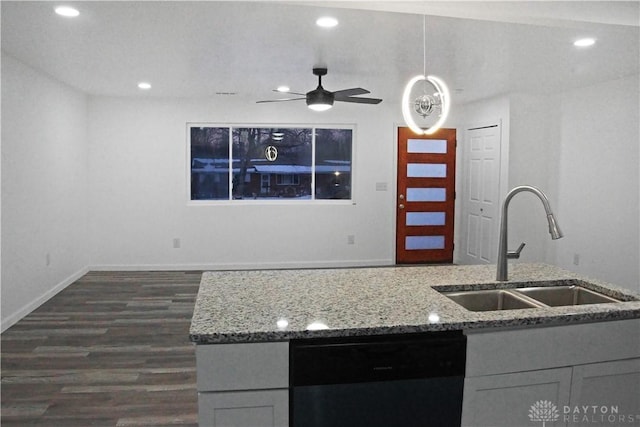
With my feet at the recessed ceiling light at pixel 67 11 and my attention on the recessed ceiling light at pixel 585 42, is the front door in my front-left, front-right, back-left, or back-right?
front-left

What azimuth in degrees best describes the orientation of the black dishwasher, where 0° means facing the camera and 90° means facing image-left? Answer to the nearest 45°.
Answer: approximately 0°

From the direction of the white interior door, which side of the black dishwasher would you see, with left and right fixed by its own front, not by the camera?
back

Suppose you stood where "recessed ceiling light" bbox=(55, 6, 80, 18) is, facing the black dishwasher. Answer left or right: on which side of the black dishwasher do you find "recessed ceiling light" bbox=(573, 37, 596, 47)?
left

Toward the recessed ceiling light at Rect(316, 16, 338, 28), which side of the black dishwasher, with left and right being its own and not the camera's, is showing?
back

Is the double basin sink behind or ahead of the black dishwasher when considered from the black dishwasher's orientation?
behind

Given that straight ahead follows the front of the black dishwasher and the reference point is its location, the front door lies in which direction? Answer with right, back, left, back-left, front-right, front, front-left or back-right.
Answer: back

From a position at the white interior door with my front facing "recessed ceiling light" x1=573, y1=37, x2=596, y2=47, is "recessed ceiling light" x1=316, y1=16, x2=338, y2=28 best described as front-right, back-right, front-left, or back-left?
front-right

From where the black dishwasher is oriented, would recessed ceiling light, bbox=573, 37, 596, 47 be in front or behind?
behind
